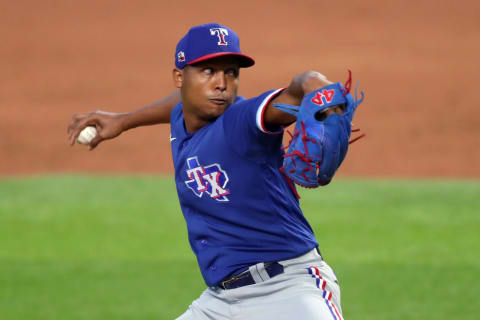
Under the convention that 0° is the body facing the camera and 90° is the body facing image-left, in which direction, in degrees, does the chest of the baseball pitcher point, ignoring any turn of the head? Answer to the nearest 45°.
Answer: approximately 45°
